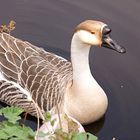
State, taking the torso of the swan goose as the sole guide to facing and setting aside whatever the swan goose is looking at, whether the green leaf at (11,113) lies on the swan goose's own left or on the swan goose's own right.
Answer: on the swan goose's own right

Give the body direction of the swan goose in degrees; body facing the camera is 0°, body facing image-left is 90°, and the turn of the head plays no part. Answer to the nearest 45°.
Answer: approximately 315°
